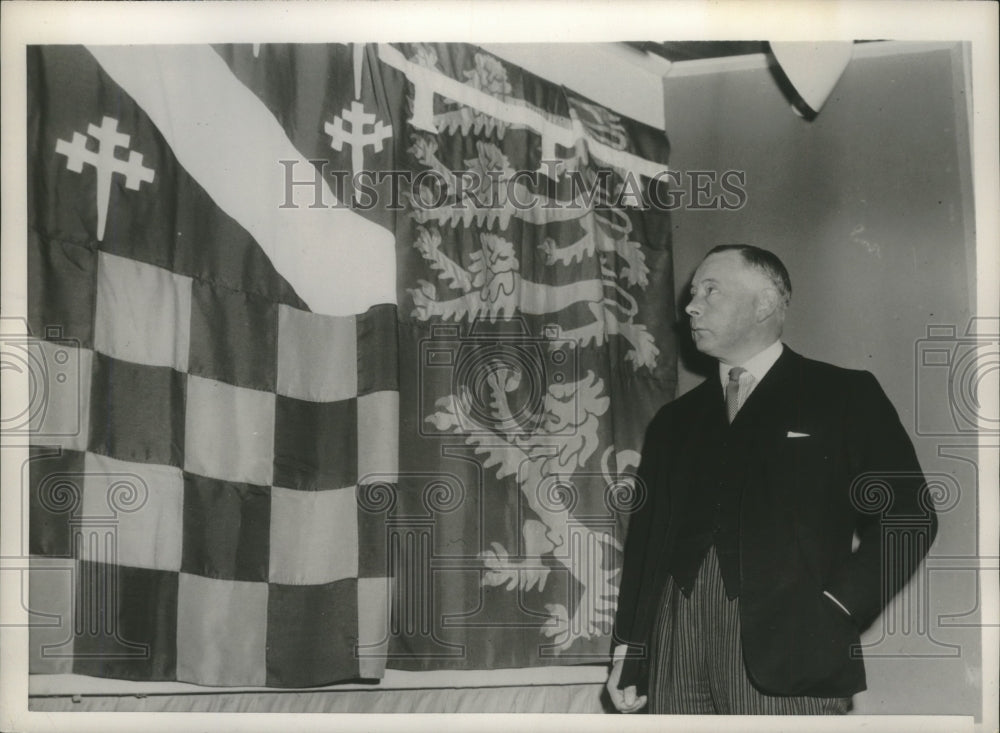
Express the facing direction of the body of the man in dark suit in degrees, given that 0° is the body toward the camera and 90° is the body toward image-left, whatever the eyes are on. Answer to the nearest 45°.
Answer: approximately 45°

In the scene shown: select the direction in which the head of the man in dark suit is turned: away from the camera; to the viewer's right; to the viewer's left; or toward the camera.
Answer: to the viewer's left

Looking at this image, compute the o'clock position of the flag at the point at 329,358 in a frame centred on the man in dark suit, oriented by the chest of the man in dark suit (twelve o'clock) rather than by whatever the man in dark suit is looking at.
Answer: The flag is roughly at 1 o'clock from the man in dark suit.
